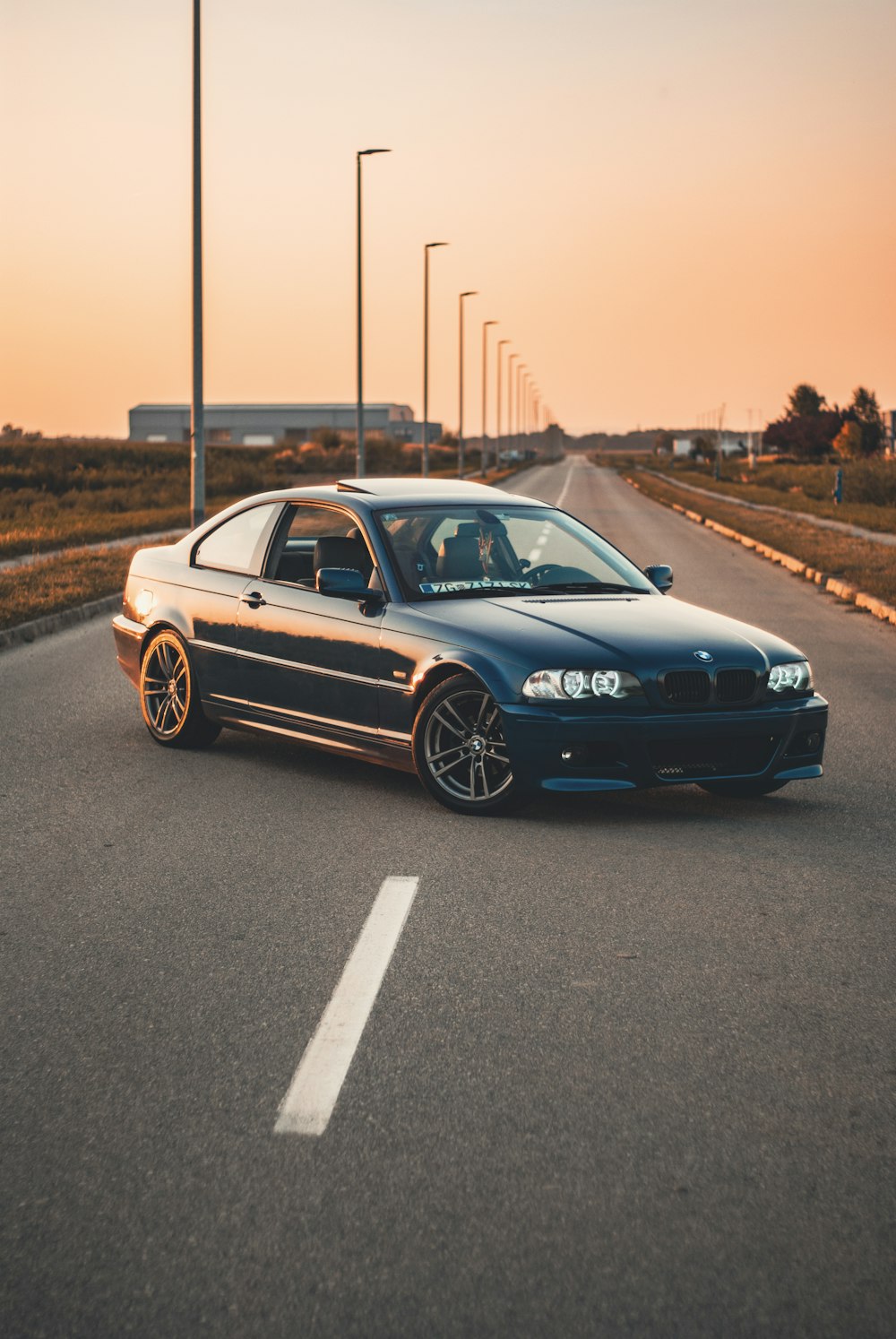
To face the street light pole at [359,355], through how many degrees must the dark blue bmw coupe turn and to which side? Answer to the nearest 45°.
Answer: approximately 135° to its left

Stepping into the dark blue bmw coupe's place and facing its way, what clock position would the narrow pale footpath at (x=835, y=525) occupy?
The narrow pale footpath is roughly at 8 o'clock from the dark blue bmw coupe.

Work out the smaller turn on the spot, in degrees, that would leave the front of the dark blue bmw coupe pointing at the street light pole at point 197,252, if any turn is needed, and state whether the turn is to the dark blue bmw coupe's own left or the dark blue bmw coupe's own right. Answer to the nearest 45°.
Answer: approximately 135° to the dark blue bmw coupe's own left

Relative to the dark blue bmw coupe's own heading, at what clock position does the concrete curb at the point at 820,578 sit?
The concrete curb is roughly at 8 o'clock from the dark blue bmw coupe.

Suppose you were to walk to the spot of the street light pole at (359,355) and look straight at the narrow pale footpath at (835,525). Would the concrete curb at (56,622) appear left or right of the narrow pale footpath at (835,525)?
right

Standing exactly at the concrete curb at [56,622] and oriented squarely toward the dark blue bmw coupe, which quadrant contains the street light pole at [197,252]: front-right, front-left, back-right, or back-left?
back-left
